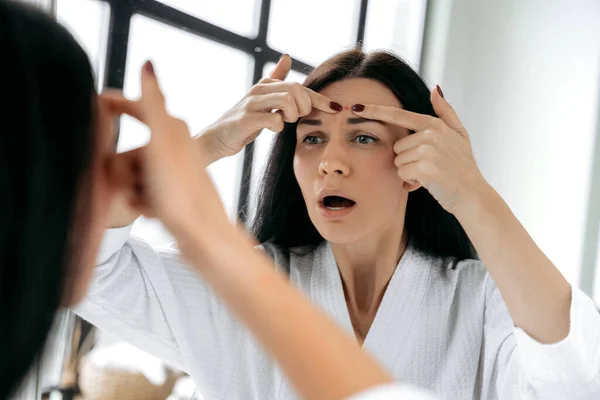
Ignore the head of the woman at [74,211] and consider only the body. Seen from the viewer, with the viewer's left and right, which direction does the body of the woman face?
facing away from the viewer and to the right of the viewer
